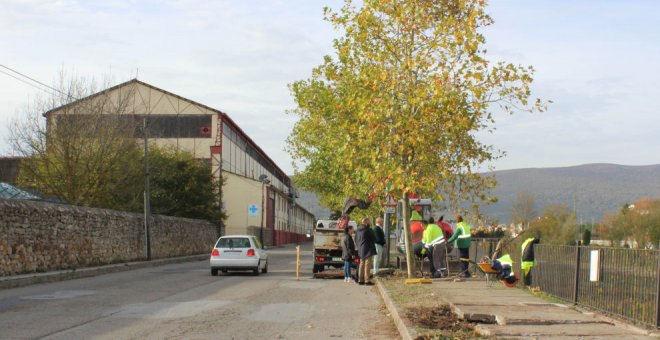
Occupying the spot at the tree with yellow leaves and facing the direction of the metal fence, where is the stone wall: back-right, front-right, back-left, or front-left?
back-right

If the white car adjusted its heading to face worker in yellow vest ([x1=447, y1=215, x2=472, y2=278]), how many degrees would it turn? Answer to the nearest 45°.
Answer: approximately 135° to its right

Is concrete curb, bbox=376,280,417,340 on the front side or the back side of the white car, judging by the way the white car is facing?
on the back side

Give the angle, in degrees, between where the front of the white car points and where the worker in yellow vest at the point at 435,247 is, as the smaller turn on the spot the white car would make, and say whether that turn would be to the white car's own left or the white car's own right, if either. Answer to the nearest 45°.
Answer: approximately 135° to the white car's own right

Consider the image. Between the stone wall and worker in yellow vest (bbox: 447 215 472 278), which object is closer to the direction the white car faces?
the stone wall

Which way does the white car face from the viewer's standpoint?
away from the camera

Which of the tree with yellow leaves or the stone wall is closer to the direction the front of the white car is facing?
the stone wall

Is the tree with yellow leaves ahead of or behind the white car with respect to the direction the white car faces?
behind

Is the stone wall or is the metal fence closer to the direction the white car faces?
the stone wall
